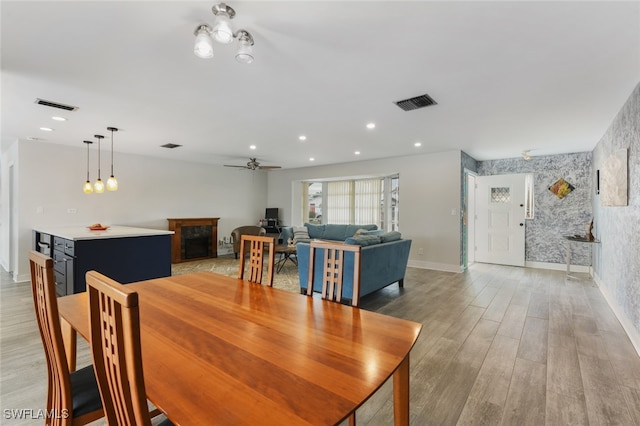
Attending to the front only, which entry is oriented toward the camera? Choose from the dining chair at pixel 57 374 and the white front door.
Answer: the white front door

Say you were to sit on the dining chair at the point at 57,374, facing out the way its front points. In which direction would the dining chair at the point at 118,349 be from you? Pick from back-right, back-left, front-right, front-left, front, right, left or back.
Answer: back-right

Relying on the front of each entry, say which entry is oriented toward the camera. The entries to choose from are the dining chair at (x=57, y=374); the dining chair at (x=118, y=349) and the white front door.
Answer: the white front door

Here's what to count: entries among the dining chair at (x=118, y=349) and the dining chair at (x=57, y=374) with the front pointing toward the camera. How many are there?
0

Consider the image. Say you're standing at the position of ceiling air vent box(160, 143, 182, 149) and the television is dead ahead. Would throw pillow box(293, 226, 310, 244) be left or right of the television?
right

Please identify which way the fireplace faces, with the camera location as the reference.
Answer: facing the viewer and to the right of the viewer

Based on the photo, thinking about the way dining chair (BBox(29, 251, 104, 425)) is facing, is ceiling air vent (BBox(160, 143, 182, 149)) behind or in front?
in front

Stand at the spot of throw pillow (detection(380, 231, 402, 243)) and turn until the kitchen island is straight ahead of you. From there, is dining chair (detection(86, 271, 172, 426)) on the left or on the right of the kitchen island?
left

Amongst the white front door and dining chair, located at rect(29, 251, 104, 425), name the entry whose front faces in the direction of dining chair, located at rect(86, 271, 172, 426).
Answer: the white front door

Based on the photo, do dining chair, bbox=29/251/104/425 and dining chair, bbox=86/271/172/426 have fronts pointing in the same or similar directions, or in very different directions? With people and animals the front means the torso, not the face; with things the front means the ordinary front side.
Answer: same or similar directions

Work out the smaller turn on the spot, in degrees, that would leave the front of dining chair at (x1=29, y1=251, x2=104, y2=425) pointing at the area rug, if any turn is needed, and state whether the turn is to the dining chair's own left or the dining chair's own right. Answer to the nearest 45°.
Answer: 0° — it already faces it

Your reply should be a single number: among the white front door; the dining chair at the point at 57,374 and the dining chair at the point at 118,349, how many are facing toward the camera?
1

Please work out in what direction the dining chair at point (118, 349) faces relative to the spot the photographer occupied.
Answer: facing away from the viewer and to the right of the viewer

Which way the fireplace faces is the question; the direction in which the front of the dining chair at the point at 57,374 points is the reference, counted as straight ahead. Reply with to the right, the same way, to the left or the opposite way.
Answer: to the right

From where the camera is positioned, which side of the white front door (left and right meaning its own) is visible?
front

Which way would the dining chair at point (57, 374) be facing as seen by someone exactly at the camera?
facing away from the viewer and to the right of the viewer

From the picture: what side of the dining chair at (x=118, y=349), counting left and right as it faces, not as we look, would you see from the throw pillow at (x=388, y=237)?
front
